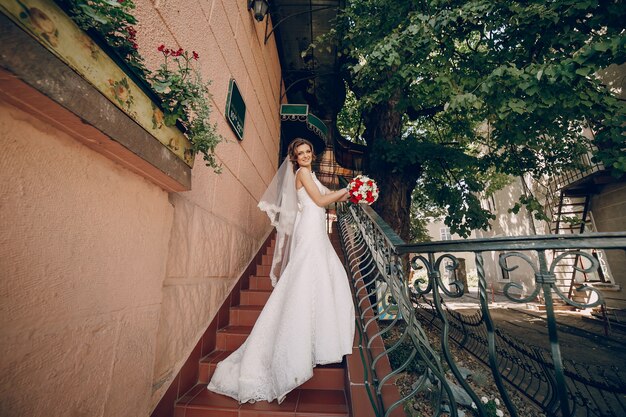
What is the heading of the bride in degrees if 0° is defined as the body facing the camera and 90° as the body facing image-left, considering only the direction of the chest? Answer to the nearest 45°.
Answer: approximately 270°

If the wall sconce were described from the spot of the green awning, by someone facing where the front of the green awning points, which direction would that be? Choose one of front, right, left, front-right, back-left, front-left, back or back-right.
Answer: front

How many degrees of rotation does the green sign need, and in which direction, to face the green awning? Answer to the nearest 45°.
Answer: approximately 90° to its left

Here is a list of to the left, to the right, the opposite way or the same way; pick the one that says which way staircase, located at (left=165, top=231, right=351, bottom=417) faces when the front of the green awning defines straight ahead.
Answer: the same way

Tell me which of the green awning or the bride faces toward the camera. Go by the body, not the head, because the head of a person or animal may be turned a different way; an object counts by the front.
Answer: the green awning

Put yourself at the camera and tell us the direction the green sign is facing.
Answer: facing the viewer and to the right of the viewer

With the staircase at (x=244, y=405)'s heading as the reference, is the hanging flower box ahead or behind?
ahead

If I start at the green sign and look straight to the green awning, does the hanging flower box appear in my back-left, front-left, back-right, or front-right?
back-right

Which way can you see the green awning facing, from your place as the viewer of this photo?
facing the viewer

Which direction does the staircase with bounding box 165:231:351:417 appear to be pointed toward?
toward the camera
